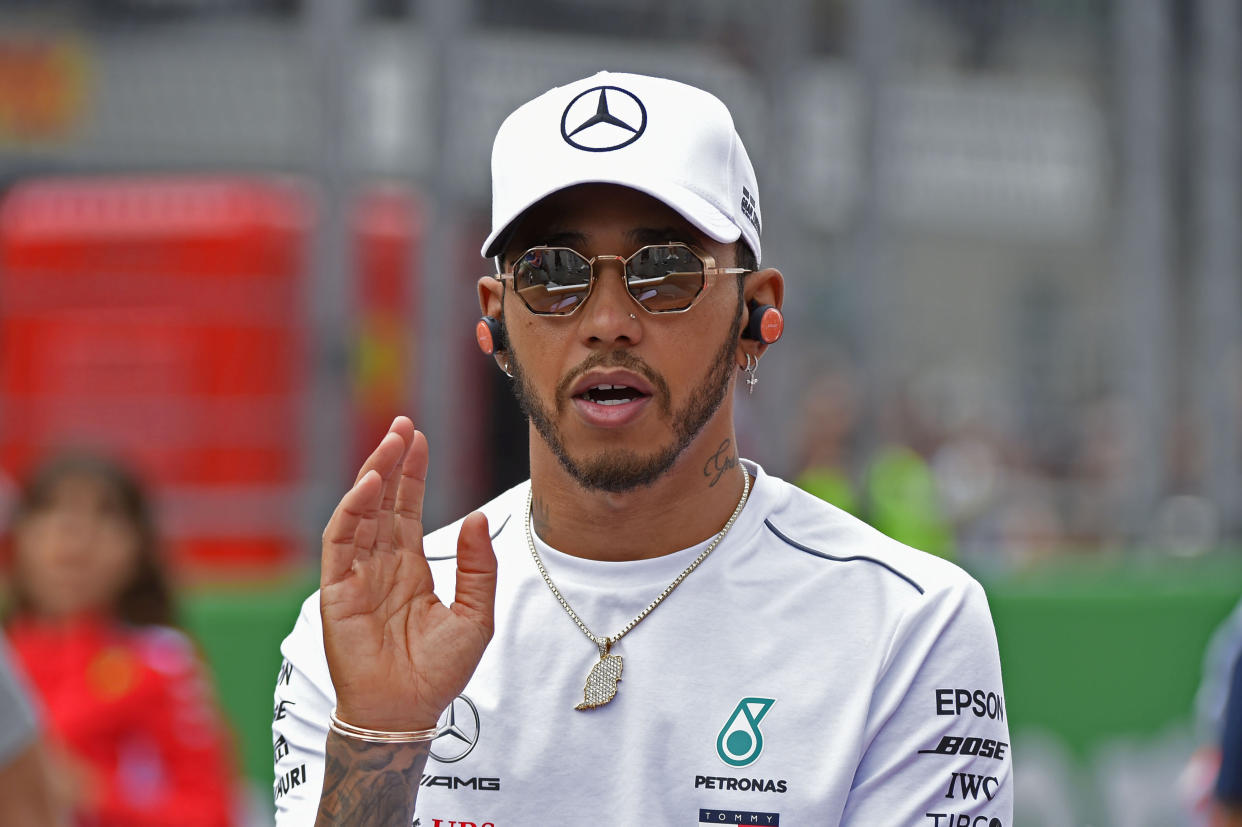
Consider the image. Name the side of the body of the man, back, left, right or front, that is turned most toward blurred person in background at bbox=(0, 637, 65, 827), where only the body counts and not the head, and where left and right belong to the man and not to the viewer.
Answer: back

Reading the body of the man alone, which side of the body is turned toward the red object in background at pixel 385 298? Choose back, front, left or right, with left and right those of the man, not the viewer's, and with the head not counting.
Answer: back

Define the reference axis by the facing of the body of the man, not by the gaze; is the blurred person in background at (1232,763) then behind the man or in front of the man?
behind

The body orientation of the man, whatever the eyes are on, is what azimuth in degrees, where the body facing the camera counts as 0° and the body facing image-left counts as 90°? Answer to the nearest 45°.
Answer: approximately 0°

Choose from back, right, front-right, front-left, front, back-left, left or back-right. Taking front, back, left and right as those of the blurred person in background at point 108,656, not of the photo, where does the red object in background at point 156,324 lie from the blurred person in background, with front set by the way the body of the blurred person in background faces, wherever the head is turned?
back-right

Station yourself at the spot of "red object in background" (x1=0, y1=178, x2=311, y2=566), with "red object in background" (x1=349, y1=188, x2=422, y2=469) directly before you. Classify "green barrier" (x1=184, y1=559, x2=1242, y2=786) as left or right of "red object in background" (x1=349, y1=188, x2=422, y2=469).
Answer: right

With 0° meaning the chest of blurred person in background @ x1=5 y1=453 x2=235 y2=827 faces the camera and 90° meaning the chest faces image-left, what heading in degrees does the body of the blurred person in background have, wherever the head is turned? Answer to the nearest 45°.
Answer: approximately 45°

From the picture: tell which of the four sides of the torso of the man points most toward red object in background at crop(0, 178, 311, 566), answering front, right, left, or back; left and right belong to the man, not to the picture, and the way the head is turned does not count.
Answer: back

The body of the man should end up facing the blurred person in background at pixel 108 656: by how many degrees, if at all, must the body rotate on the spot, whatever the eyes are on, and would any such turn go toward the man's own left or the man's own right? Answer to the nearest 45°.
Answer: approximately 135° to the man's own right
